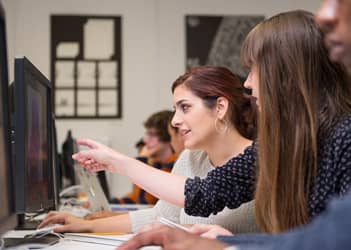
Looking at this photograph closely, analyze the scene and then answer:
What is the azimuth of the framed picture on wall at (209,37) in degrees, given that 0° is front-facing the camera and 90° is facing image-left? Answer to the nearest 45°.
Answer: approximately 0°

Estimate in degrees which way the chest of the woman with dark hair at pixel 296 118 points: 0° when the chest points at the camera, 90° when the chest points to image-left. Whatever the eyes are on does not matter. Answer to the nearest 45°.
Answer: approximately 90°

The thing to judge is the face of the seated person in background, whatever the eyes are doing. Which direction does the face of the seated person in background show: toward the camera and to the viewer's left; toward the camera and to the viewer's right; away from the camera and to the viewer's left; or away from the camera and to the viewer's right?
toward the camera and to the viewer's left

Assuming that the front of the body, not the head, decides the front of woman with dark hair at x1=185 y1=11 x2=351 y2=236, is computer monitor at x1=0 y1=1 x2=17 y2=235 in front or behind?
in front

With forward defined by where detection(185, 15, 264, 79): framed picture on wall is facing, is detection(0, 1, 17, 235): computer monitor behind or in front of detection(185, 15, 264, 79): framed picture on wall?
in front

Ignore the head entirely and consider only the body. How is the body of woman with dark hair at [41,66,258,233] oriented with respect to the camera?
to the viewer's left

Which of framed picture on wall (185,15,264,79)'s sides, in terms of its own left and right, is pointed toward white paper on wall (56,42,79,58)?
right

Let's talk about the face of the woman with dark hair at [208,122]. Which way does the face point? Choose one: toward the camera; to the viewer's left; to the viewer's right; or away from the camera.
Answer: to the viewer's left

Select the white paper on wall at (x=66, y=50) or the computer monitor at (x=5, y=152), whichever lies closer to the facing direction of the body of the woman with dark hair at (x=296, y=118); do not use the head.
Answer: the computer monitor

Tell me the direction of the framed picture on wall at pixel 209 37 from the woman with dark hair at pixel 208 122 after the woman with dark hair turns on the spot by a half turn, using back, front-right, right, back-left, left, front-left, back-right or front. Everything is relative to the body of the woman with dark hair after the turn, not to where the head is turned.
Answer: left

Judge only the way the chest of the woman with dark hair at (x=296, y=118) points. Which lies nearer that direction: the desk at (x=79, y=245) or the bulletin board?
the desk
